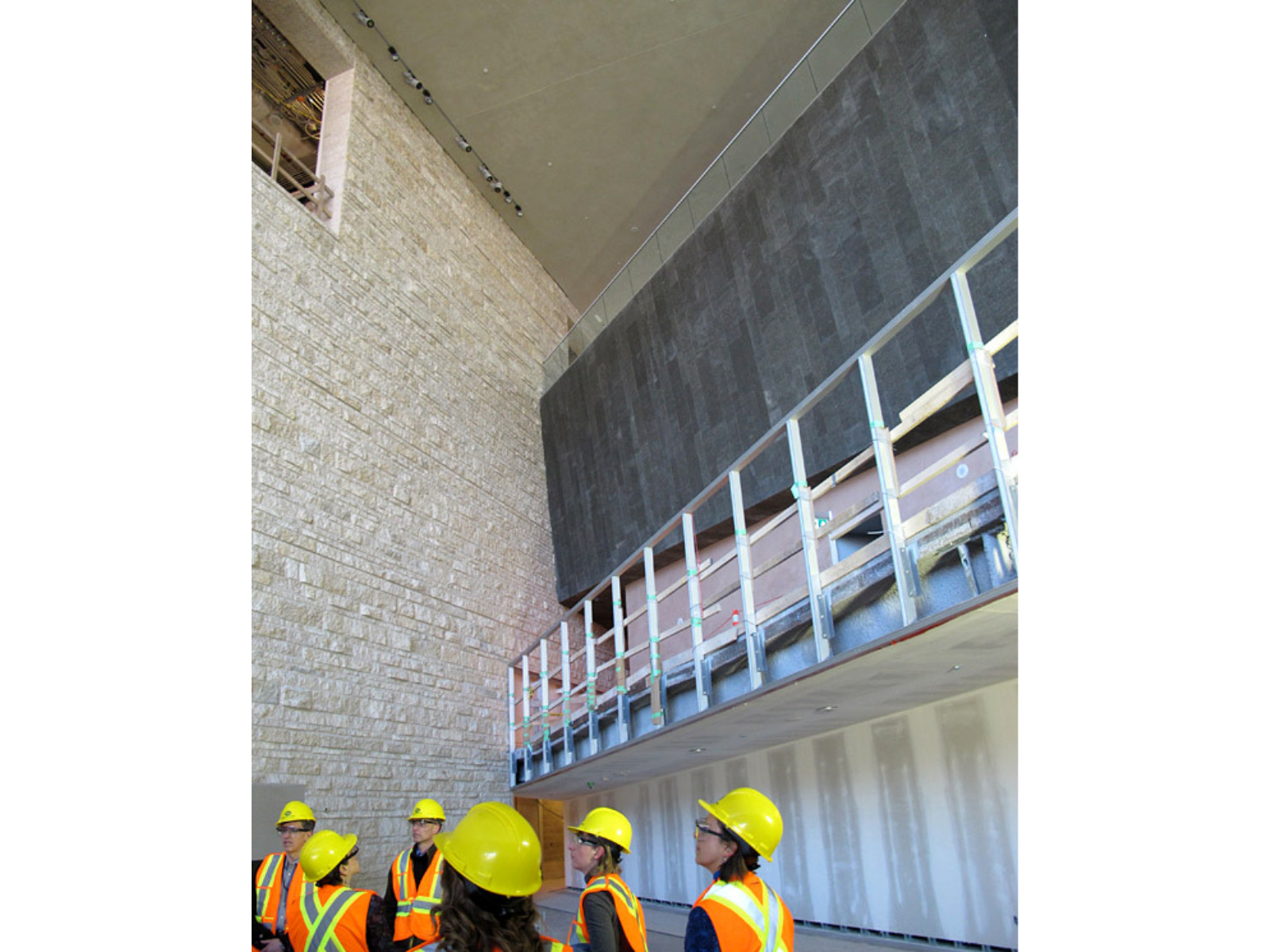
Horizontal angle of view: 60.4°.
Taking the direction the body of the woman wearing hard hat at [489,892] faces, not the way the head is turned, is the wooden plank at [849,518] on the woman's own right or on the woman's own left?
on the woman's own right

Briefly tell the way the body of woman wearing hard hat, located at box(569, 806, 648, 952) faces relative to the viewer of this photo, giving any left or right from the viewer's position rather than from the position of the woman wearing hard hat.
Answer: facing to the left of the viewer

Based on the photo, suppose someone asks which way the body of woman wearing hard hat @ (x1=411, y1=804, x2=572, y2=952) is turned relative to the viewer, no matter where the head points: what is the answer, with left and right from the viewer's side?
facing away from the viewer and to the left of the viewer

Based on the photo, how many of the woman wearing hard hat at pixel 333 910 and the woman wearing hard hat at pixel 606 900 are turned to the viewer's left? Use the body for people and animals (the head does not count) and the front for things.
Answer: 1

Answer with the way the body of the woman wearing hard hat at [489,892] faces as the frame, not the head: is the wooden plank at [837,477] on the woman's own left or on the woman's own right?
on the woman's own right

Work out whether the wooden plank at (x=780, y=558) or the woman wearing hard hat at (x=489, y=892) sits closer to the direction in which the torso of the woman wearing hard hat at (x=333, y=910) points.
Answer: the wooden plank

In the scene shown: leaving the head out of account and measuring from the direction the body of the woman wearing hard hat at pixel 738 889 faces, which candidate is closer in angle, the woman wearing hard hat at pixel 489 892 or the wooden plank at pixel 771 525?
the wooden plank

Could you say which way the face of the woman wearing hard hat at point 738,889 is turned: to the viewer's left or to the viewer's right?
to the viewer's left

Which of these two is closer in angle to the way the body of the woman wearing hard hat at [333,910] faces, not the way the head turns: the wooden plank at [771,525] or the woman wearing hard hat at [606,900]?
the wooden plank

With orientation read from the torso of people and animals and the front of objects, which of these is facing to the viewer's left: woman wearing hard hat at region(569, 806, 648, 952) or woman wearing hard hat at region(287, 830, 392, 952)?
woman wearing hard hat at region(569, 806, 648, 952)

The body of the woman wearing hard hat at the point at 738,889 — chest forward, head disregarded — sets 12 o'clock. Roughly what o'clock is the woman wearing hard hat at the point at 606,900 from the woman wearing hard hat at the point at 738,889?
the woman wearing hard hat at the point at 606,900 is roughly at 12 o'clock from the woman wearing hard hat at the point at 738,889.

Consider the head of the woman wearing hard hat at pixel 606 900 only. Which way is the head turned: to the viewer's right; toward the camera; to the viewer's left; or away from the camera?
to the viewer's left

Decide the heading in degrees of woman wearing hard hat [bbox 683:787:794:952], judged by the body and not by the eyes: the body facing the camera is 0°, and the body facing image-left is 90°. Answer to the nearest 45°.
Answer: approximately 135°

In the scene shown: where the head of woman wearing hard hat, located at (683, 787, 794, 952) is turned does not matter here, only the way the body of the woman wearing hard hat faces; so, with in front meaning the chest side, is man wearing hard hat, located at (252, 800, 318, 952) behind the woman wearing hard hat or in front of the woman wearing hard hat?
in front

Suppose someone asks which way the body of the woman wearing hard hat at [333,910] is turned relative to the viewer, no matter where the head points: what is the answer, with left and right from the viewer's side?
facing away from the viewer and to the right of the viewer
